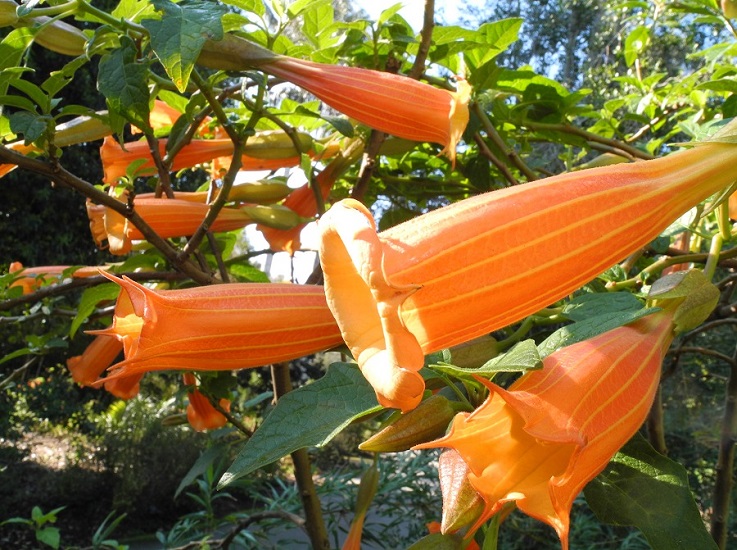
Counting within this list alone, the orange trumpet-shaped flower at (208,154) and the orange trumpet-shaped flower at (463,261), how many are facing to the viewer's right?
0

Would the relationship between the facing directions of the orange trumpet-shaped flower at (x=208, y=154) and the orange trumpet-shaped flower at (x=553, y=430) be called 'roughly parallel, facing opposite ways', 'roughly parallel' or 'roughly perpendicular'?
roughly parallel

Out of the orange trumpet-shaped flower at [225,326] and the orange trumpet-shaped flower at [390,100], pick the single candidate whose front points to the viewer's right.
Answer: the orange trumpet-shaped flower at [390,100]

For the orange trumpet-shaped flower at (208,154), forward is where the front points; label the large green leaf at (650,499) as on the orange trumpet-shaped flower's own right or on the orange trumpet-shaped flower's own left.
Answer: on the orange trumpet-shaped flower's own left

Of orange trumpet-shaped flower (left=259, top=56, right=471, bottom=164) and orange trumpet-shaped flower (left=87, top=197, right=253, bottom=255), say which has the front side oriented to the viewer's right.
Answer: orange trumpet-shaped flower (left=259, top=56, right=471, bottom=164)

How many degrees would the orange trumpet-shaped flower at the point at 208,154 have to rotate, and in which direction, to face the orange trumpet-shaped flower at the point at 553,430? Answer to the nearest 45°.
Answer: approximately 90° to its left

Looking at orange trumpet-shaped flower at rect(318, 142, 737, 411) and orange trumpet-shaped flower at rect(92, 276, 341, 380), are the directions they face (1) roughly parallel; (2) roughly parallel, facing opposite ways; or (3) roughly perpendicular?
roughly parallel

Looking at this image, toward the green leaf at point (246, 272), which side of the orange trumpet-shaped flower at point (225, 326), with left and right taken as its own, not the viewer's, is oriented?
right

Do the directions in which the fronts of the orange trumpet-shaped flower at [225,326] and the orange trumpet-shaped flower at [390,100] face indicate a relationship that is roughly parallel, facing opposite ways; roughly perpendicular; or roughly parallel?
roughly parallel, facing opposite ways

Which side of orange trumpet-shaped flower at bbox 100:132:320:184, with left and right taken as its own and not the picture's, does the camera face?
left
